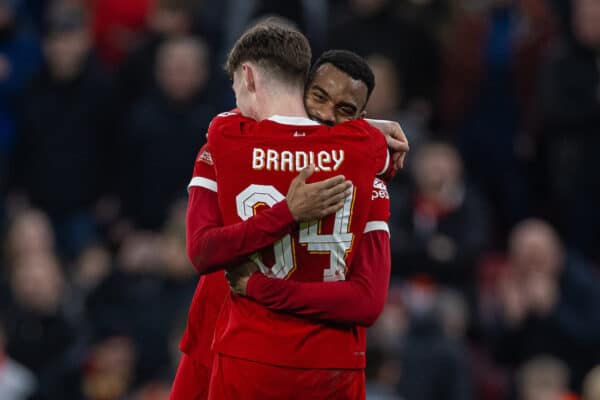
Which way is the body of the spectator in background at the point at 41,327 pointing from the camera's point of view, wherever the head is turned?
toward the camera

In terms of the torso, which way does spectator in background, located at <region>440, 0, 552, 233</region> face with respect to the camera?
toward the camera

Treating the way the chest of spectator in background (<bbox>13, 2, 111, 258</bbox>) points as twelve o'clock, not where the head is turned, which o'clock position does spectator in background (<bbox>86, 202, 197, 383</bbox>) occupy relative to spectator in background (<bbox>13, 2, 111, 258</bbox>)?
spectator in background (<bbox>86, 202, 197, 383</bbox>) is roughly at 11 o'clock from spectator in background (<bbox>13, 2, 111, 258</bbox>).

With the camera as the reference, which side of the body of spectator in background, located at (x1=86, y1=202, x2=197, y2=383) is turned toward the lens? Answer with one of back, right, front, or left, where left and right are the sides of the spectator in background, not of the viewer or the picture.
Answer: front

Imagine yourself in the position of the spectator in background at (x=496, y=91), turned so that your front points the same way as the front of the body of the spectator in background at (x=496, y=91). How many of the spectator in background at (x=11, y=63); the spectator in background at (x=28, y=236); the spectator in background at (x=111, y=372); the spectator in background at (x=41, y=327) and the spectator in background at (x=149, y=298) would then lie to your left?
0

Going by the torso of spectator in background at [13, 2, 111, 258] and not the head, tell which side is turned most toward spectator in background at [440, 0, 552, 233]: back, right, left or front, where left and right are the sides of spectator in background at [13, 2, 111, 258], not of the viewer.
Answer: left

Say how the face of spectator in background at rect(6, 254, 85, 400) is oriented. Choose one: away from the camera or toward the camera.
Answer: toward the camera

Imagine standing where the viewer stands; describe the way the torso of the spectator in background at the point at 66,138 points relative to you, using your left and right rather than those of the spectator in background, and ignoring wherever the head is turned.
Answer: facing the viewer

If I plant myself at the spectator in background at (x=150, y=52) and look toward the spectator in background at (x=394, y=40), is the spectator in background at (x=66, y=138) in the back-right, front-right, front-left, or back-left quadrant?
back-right

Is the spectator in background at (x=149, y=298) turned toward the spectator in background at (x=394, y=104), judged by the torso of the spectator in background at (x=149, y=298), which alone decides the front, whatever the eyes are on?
no

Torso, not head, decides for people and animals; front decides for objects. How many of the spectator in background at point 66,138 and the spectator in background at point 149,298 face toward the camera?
2

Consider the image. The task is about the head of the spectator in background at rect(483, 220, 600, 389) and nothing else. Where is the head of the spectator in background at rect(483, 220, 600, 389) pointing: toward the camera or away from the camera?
toward the camera

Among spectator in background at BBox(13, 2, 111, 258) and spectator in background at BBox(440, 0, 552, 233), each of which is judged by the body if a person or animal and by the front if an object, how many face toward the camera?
2

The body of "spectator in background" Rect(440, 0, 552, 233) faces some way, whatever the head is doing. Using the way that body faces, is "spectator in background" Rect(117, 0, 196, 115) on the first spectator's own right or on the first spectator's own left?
on the first spectator's own right

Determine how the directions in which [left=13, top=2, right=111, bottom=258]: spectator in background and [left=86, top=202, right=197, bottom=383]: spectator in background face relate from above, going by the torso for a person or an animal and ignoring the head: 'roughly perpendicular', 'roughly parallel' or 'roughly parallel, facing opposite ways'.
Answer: roughly parallel

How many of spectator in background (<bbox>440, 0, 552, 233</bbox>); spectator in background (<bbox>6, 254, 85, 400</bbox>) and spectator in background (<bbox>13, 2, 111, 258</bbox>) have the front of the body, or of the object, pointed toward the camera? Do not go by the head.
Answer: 3

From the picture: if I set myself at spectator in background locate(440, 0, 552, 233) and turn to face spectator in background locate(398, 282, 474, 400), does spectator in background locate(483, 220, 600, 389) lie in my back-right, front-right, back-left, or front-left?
front-left

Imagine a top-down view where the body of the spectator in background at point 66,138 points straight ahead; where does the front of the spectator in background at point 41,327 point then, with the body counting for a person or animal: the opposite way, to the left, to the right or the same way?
the same way
